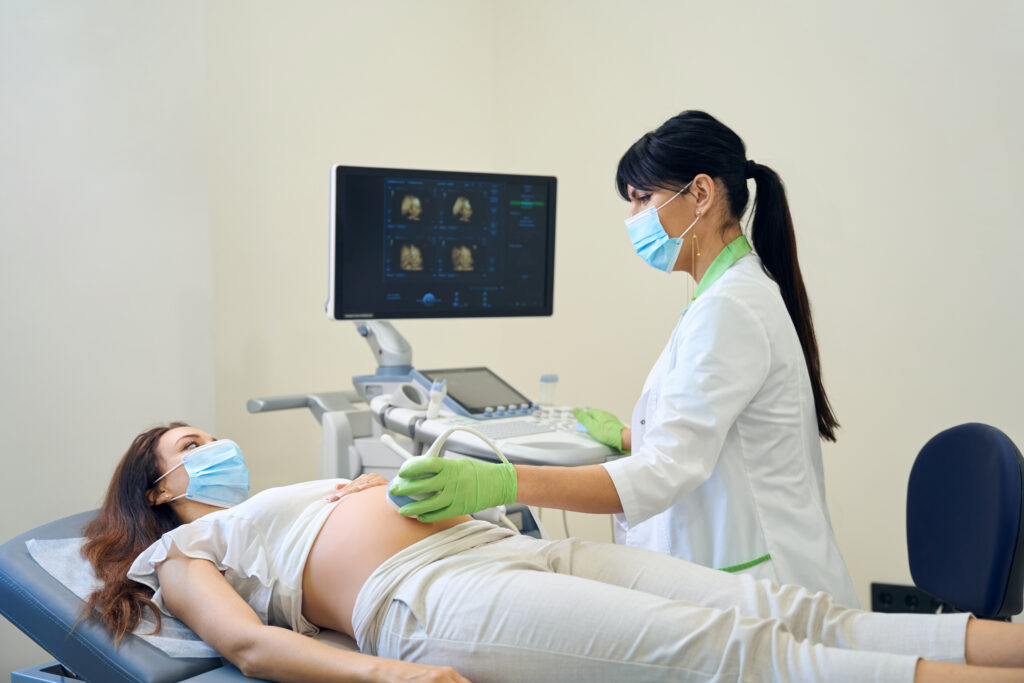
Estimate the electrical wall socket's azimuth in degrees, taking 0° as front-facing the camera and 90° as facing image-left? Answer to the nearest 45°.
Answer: approximately 0°

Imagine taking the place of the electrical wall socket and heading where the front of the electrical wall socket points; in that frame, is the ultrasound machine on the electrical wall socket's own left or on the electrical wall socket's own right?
on the electrical wall socket's own right

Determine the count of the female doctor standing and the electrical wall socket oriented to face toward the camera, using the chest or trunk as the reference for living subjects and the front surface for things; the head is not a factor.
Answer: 1

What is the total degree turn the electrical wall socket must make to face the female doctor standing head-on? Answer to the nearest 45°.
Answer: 0° — it already faces them

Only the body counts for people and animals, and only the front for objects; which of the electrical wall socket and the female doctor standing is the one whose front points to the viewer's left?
the female doctor standing

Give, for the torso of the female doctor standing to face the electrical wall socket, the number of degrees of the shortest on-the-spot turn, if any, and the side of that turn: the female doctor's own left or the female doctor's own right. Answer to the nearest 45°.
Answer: approximately 135° to the female doctor's own right

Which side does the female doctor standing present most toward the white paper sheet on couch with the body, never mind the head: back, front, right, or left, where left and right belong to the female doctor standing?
front

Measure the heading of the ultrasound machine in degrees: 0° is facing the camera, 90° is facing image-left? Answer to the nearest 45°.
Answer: approximately 315°

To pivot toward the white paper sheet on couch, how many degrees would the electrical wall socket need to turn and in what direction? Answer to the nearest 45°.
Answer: approximately 45° to its right

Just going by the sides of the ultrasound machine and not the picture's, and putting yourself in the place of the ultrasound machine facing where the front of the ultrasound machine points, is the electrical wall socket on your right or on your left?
on your left

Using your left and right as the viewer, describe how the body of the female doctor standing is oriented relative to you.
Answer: facing to the left of the viewer

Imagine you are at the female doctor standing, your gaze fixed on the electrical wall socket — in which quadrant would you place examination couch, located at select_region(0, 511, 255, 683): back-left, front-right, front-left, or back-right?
back-left

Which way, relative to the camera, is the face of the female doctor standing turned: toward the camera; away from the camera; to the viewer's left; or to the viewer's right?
to the viewer's left
